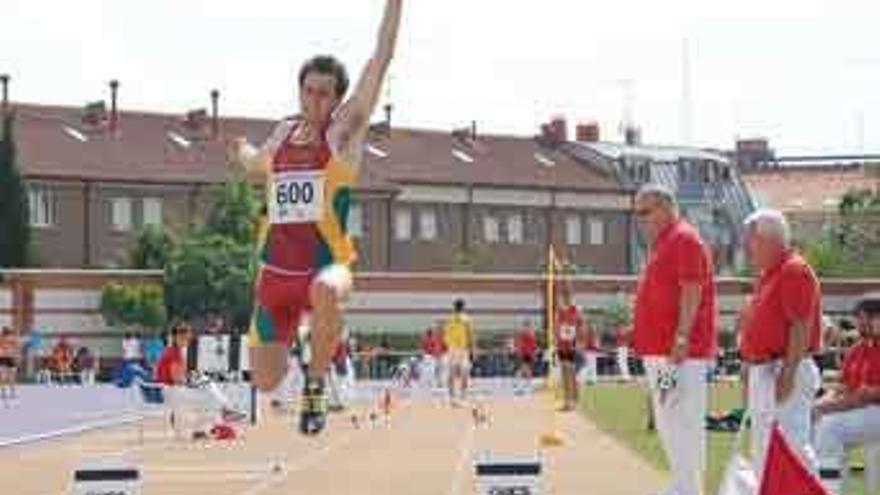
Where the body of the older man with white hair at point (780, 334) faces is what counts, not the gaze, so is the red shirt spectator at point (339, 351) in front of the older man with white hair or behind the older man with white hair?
in front

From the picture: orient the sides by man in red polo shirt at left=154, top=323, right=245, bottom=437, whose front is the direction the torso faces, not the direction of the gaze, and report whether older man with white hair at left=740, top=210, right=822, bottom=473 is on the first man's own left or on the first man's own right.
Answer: on the first man's own right

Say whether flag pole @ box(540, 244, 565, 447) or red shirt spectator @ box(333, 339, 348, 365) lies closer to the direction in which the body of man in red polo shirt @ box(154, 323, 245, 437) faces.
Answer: the flag pole

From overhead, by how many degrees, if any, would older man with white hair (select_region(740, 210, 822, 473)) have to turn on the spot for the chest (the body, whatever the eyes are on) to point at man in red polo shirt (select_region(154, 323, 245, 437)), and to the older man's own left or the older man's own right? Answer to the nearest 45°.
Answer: approximately 45° to the older man's own right

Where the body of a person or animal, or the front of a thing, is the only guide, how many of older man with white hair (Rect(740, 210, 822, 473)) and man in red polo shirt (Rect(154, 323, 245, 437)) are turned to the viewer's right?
1

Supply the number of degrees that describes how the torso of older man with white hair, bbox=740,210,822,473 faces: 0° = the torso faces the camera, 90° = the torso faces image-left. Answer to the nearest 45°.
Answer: approximately 90°

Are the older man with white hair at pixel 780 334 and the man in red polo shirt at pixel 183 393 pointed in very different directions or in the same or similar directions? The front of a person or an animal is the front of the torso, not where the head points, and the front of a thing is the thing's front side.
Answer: very different directions

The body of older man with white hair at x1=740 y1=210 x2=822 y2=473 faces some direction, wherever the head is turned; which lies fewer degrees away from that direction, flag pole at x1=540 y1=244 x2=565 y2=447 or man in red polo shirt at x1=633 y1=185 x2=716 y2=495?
the man in red polo shirt

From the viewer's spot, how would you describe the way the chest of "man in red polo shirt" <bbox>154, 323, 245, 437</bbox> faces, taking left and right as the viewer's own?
facing to the right of the viewer
